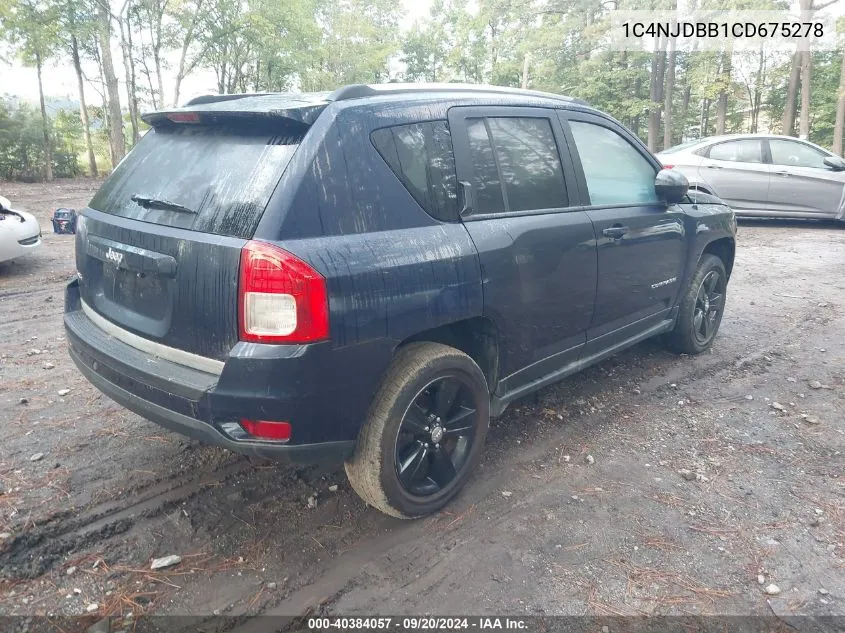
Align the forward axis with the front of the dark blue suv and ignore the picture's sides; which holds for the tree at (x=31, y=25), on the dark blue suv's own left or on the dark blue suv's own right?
on the dark blue suv's own left

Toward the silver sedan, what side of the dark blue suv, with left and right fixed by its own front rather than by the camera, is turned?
front

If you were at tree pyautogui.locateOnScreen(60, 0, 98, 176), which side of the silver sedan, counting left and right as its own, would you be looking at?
back

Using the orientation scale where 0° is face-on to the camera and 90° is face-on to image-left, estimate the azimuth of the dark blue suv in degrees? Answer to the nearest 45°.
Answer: approximately 225°

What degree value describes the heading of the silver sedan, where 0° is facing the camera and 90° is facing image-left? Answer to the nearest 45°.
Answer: approximately 270°

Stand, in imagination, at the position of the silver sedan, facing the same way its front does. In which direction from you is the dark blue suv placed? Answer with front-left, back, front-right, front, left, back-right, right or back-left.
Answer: right

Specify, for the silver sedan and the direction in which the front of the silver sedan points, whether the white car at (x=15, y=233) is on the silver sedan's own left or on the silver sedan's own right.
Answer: on the silver sedan's own right

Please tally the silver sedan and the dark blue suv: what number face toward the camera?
0

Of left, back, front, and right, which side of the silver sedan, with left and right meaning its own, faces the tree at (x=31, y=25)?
back

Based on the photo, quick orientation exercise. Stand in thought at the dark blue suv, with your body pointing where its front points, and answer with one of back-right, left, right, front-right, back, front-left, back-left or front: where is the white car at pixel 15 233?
left
